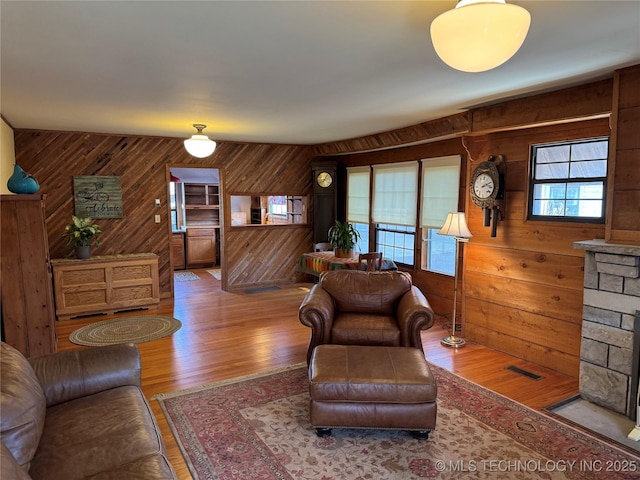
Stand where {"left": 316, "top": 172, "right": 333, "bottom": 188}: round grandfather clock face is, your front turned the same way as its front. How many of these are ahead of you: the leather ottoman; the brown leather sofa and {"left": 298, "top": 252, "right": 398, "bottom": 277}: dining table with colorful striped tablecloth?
3

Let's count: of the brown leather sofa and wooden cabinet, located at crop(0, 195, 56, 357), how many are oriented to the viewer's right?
2

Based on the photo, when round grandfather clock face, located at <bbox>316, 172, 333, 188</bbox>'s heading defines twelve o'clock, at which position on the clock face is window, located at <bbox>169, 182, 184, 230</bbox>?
The window is roughly at 4 o'clock from the round grandfather clock face.

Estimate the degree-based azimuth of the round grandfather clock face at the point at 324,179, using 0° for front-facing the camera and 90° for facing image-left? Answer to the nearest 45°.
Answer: approximately 0°

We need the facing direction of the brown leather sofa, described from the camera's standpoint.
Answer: facing to the right of the viewer

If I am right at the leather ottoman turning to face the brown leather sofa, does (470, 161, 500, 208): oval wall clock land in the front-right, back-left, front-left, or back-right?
back-right

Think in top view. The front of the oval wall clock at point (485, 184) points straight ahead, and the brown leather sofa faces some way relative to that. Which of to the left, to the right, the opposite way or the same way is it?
the opposite way

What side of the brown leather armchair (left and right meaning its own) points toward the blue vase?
right

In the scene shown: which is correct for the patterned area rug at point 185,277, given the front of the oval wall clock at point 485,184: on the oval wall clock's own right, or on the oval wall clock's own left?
on the oval wall clock's own right

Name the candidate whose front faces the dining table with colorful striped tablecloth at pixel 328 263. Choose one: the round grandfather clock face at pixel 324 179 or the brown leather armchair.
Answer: the round grandfather clock face

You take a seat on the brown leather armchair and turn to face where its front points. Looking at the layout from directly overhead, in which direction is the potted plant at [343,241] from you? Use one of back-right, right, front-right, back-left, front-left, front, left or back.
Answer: back

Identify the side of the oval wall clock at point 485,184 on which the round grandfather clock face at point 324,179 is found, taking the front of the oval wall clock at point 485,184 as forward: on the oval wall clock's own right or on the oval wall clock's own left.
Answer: on the oval wall clock's own right

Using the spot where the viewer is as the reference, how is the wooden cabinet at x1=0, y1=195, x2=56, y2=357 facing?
facing to the right of the viewer
